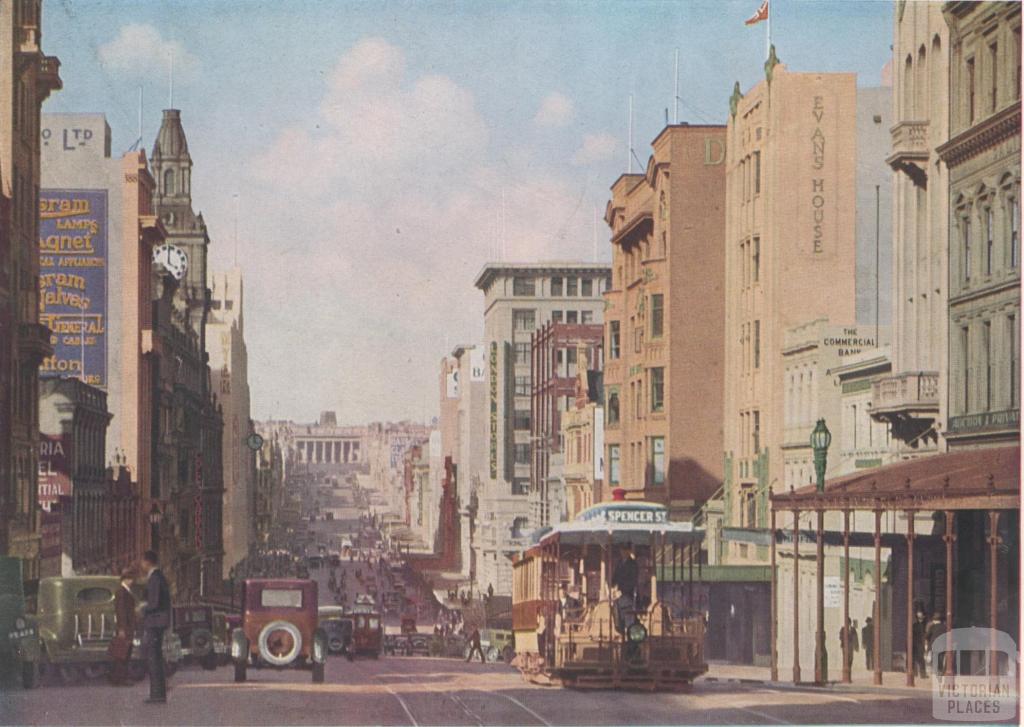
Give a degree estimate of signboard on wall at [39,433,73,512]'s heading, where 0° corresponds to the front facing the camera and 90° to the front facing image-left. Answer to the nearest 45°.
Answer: approximately 0°

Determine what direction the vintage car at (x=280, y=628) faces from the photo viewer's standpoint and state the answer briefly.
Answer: facing away from the viewer

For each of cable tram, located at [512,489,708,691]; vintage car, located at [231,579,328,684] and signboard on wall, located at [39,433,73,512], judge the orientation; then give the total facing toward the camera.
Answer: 2

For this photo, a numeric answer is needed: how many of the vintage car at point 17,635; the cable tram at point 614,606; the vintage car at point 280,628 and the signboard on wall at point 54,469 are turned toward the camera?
2

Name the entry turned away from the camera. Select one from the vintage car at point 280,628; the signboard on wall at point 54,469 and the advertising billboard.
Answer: the vintage car
